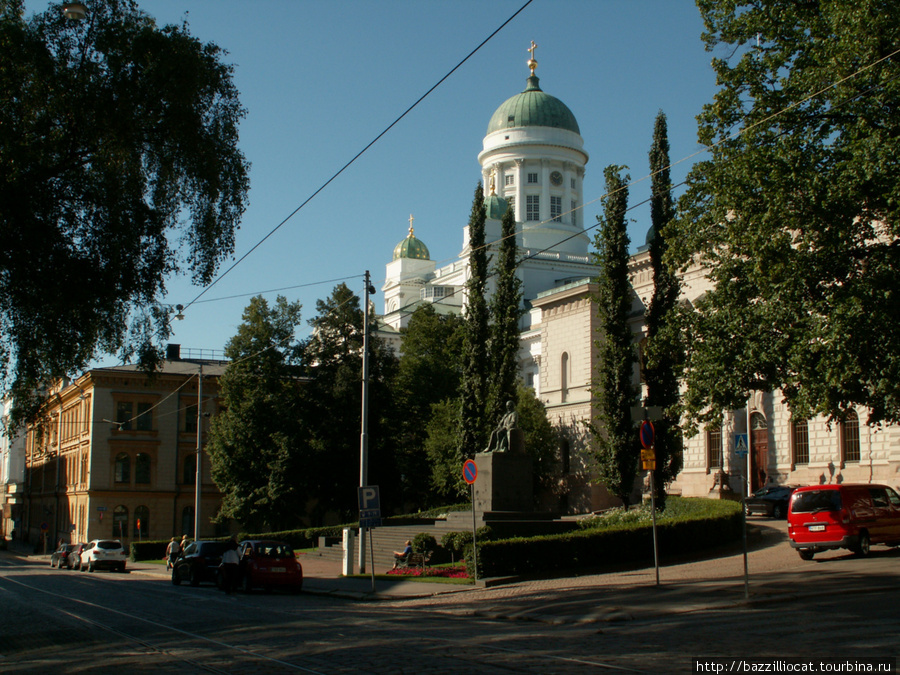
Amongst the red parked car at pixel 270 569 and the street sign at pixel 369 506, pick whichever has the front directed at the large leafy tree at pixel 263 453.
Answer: the red parked car

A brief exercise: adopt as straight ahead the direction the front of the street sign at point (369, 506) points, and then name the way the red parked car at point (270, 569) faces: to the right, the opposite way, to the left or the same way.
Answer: the opposite way

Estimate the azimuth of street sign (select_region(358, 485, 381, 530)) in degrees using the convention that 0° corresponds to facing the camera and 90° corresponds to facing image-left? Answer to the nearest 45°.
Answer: approximately 0°

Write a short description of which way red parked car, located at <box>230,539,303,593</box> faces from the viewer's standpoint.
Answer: facing away from the viewer

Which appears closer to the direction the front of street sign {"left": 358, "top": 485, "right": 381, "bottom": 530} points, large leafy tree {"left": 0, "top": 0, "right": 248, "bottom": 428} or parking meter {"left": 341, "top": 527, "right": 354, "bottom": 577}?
the large leafy tree

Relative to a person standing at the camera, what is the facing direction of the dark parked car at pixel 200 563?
facing away from the viewer and to the left of the viewer

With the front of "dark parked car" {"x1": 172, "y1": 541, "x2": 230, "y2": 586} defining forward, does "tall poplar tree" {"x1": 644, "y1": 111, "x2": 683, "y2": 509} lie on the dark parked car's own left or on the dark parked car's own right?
on the dark parked car's own right

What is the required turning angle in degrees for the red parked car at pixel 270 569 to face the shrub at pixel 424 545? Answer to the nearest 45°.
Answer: approximately 45° to its right

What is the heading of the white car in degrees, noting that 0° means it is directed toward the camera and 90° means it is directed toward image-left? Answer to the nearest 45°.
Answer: approximately 135°

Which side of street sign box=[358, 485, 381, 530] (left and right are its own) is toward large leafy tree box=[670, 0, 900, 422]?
left

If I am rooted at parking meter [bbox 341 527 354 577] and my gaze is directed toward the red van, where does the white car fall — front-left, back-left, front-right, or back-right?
back-left

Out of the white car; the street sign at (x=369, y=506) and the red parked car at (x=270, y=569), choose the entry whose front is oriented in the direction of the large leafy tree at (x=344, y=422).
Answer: the red parked car
